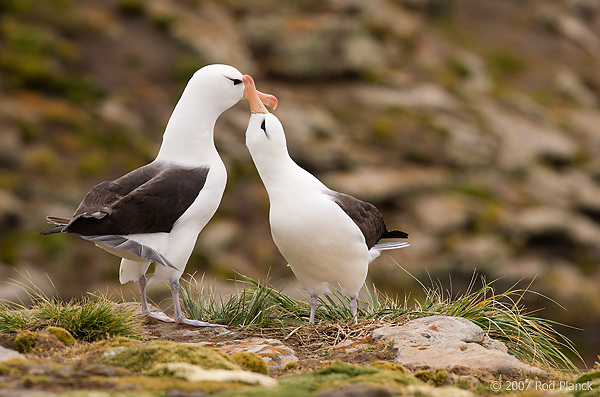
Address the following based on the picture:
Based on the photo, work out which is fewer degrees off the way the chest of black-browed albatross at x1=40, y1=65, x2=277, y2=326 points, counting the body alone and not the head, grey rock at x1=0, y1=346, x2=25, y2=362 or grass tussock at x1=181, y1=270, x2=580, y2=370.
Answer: the grass tussock

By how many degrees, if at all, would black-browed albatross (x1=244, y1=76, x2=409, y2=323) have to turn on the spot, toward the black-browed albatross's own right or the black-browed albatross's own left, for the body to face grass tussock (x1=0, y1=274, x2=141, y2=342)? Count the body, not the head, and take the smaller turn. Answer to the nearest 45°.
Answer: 0° — it already faces it

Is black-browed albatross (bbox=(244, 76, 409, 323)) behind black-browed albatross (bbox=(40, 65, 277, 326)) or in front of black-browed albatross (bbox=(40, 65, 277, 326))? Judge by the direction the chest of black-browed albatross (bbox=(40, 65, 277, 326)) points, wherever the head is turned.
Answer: in front

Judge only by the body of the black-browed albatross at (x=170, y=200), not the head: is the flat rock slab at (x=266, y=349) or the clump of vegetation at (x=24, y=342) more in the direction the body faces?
the flat rock slab

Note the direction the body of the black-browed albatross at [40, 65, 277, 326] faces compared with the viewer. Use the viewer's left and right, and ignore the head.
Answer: facing to the right of the viewer

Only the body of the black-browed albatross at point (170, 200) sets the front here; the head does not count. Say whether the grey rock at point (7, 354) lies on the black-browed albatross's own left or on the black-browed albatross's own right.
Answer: on the black-browed albatross's own right

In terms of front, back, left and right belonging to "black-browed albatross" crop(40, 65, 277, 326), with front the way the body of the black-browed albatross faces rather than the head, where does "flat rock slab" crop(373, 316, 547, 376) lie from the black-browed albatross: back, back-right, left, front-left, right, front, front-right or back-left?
front-right

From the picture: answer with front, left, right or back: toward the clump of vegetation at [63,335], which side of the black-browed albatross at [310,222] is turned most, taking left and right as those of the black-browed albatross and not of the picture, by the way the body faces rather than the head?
front

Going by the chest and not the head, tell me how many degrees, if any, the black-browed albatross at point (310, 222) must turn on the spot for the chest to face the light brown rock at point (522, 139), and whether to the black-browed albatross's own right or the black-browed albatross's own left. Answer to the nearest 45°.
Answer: approximately 135° to the black-browed albatross's own right

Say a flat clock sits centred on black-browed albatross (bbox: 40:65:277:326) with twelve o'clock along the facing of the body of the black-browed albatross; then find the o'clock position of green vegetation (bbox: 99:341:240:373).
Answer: The green vegetation is roughly at 3 o'clock from the black-browed albatross.

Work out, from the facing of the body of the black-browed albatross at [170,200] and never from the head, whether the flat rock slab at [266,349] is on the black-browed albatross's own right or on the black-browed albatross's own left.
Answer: on the black-browed albatross's own right

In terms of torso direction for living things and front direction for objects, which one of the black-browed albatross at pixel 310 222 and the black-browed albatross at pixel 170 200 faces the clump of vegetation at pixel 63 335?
the black-browed albatross at pixel 310 222
